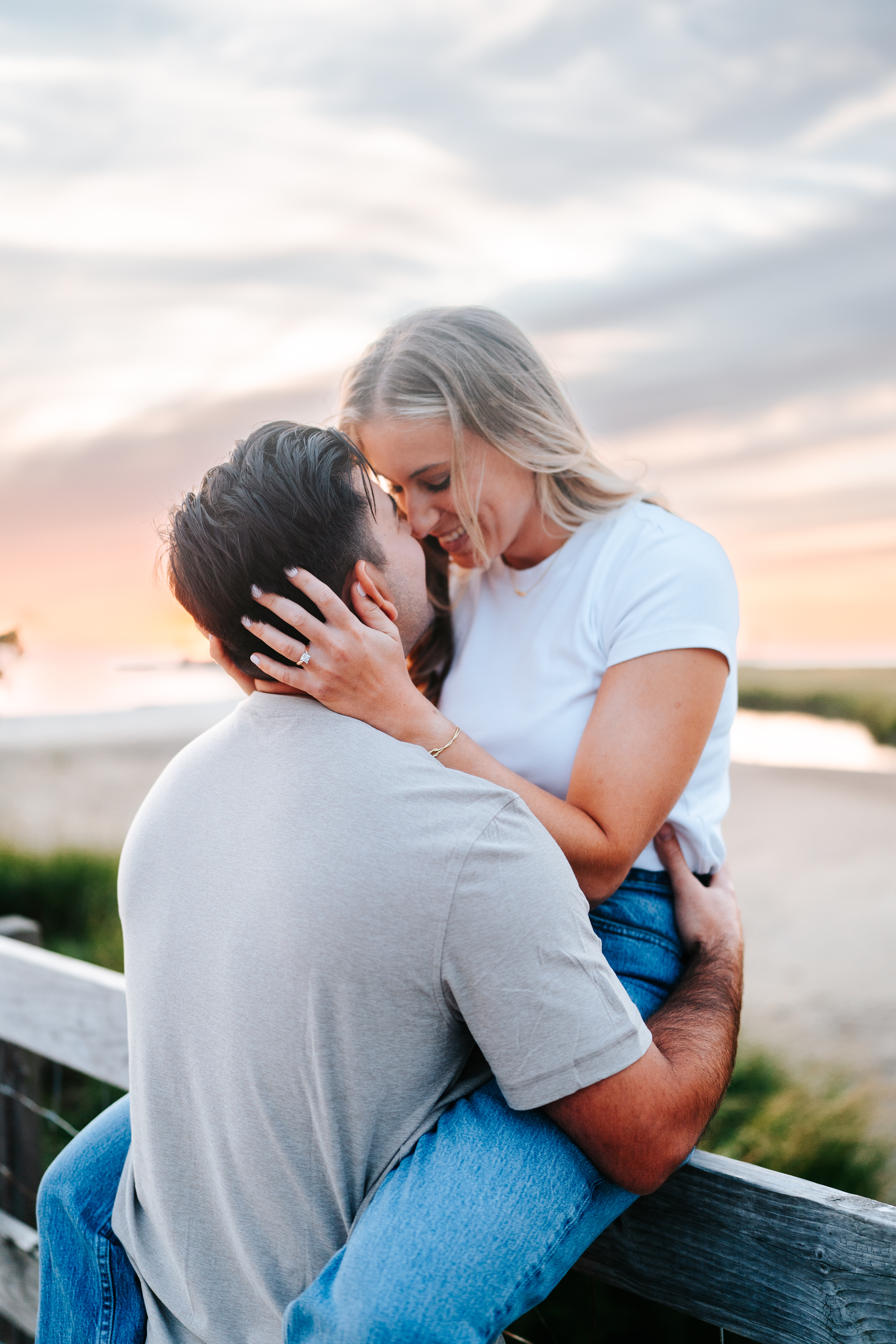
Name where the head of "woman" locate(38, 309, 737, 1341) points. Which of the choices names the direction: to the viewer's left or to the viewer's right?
to the viewer's left

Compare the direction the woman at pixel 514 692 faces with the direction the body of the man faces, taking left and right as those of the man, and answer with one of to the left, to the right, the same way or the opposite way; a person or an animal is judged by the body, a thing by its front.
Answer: the opposite way

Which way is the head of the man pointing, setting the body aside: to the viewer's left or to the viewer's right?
to the viewer's right

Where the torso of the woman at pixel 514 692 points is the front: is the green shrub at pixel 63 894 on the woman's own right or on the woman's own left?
on the woman's own right

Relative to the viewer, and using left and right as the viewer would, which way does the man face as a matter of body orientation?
facing away from the viewer and to the right of the viewer

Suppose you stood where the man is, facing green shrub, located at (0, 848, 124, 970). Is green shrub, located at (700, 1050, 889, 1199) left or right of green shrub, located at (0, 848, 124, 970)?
right
